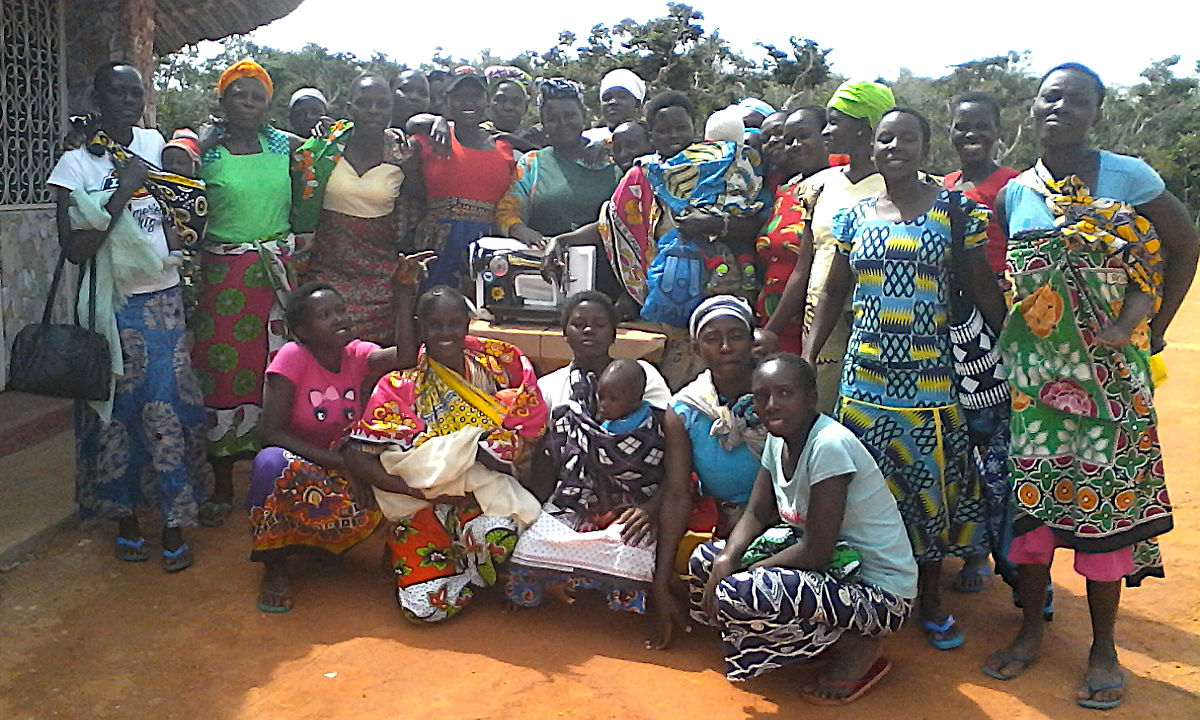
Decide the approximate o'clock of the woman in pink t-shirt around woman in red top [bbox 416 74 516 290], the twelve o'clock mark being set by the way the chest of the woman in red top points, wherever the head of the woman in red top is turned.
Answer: The woman in pink t-shirt is roughly at 1 o'clock from the woman in red top.

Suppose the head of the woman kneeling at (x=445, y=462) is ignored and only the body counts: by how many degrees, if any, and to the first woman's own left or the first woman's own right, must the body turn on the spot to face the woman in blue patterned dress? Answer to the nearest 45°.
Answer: approximately 90° to the first woman's own left

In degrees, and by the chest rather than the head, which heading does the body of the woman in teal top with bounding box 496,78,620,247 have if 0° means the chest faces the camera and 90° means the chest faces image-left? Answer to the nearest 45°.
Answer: approximately 0°

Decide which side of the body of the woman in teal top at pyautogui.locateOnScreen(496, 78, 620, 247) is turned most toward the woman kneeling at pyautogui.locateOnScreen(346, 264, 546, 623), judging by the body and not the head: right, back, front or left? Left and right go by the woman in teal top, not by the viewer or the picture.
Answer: front

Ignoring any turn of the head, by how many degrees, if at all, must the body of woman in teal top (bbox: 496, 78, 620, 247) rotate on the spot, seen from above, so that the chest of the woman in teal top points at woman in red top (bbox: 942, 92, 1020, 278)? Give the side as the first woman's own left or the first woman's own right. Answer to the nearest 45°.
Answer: approximately 45° to the first woman's own left
